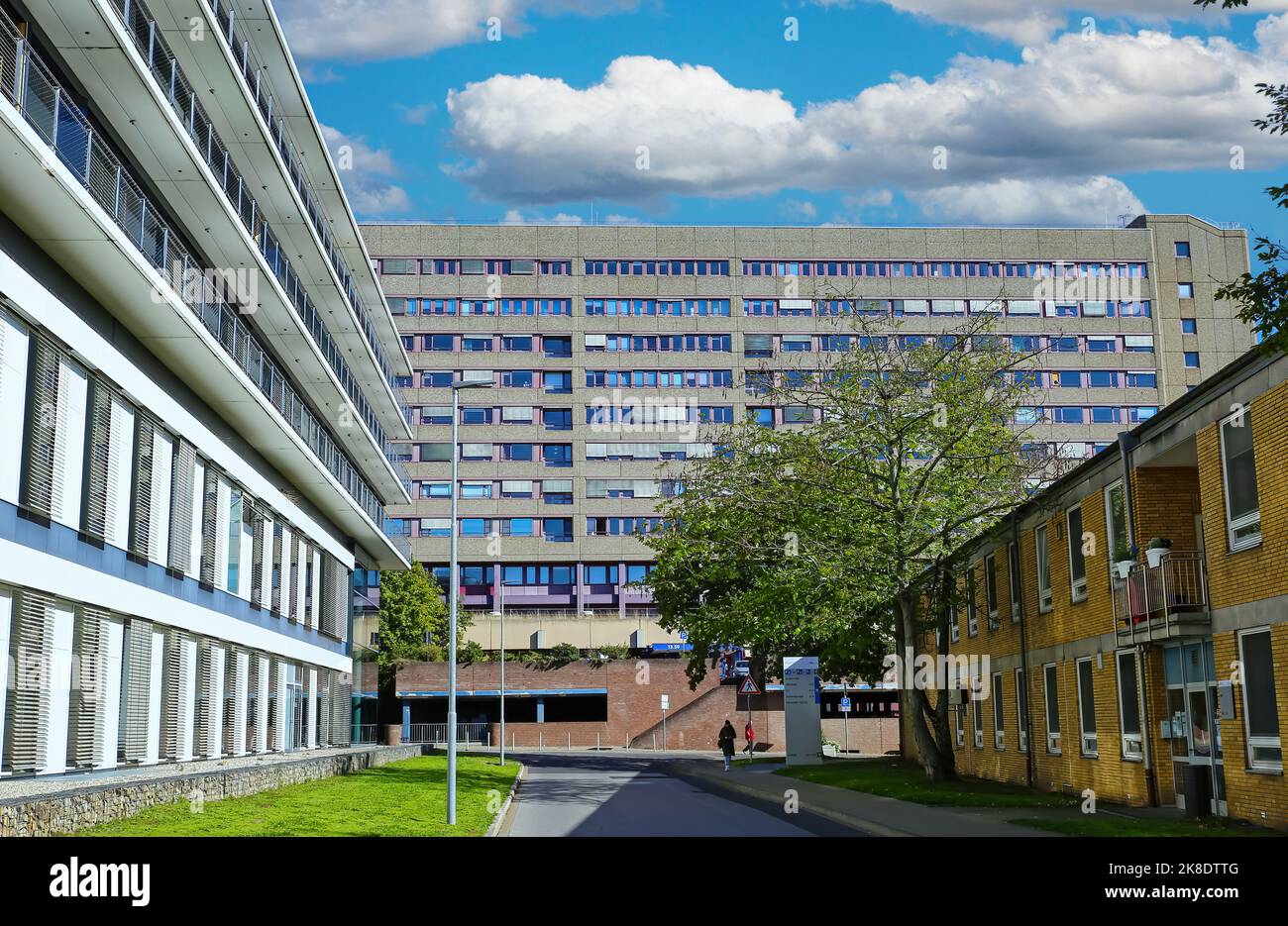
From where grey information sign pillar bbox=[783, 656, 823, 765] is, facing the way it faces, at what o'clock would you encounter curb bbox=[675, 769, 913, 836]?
The curb is roughly at 12 o'clock from the grey information sign pillar.

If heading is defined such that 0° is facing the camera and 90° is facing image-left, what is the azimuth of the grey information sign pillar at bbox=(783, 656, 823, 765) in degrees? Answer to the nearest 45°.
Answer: approximately 0°

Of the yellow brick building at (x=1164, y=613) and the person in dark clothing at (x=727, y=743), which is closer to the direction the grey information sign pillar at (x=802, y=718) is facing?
the yellow brick building

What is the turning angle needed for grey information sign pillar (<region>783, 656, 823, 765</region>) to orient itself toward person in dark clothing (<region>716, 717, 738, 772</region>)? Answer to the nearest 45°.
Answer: approximately 45° to its right

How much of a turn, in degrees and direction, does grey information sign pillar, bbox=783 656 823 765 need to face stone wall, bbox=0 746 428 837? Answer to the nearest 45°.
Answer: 0° — it already faces it

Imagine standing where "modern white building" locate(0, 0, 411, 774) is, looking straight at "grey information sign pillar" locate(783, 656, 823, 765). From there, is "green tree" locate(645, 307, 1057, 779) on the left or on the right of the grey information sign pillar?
right

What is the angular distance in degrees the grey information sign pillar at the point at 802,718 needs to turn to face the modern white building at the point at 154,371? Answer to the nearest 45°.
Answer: approximately 45° to its right
